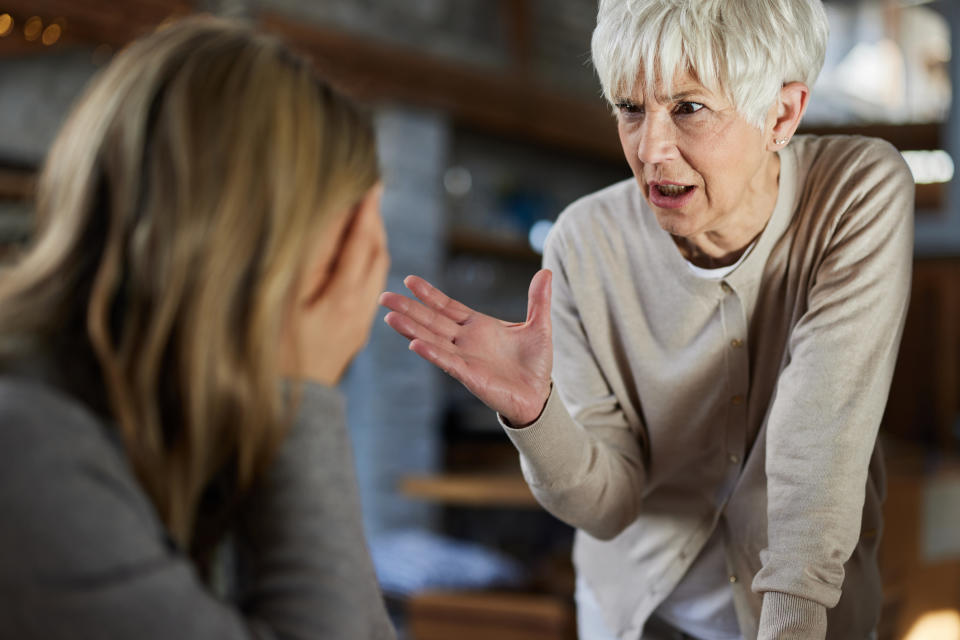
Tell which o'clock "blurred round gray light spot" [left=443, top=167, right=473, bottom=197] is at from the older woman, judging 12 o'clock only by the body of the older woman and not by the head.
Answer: The blurred round gray light spot is roughly at 4 o'clock from the older woman.

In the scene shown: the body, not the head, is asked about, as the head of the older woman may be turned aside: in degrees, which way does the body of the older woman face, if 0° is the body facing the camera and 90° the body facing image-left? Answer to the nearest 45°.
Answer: approximately 45°

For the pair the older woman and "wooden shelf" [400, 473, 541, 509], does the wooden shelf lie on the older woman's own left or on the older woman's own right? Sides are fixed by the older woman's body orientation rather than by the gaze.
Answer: on the older woman's own right

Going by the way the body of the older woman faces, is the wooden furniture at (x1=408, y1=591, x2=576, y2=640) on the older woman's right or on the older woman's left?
on the older woman's right

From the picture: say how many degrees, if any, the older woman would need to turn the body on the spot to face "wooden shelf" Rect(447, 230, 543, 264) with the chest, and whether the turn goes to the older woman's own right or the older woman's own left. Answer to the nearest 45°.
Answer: approximately 135° to the older woman's own right

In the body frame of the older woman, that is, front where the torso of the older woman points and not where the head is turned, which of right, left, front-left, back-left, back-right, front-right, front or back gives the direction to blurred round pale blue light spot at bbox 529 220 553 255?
back-right
